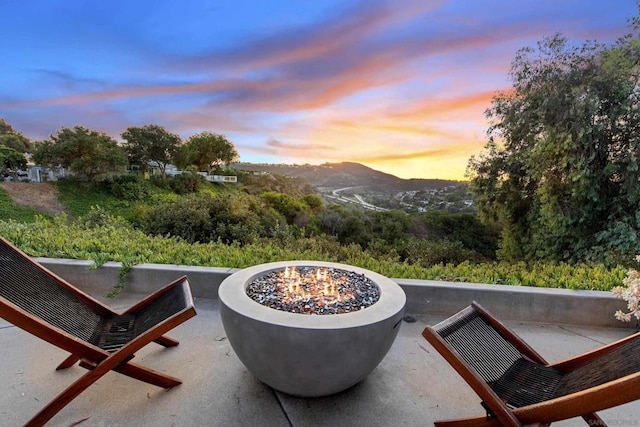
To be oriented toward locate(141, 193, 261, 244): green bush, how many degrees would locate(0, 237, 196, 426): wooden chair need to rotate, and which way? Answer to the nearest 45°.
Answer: approximately 45° to its left

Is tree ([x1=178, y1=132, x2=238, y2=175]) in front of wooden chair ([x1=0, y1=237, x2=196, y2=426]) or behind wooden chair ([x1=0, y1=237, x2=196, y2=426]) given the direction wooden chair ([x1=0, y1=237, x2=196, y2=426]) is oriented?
in front

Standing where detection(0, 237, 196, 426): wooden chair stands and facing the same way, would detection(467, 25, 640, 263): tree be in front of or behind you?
in front

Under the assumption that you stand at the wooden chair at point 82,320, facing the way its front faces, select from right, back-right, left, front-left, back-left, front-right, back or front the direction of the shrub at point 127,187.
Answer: front-left

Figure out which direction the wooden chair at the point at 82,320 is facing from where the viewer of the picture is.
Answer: facing away from the viewer and to the right of the viewer

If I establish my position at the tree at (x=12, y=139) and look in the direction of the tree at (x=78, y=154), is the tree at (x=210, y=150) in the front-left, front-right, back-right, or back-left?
front-left

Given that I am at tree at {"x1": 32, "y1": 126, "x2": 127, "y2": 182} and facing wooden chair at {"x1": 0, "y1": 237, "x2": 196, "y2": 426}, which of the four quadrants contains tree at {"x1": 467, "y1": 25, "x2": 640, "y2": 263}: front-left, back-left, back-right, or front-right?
front-left

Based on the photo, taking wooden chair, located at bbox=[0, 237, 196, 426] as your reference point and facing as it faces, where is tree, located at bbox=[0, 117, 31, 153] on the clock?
The tree is roughly at 10 o'clock from the wooden chair.

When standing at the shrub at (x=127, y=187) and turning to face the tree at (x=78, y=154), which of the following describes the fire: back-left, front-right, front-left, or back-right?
back-left

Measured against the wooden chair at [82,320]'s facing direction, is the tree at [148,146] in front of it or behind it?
in front
